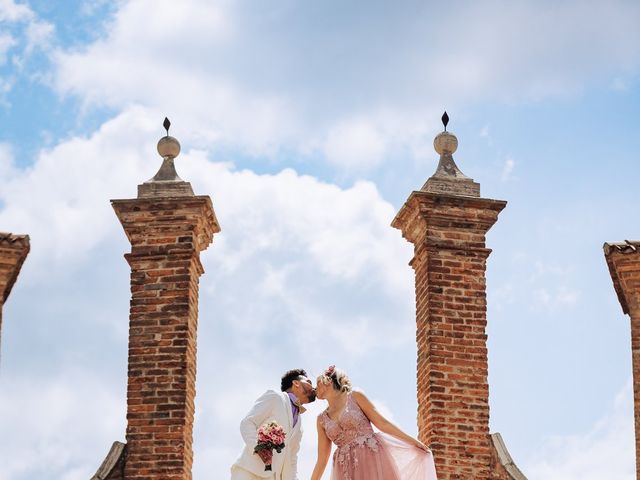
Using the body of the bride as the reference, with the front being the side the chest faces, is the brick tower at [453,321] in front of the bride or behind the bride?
behind

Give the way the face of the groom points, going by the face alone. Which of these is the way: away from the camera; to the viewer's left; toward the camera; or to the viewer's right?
to the viewer's right

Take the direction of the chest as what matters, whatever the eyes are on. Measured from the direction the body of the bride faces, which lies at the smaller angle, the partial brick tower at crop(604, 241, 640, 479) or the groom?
the groom

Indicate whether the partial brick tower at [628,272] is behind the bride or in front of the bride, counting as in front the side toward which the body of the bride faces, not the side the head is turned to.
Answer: behind

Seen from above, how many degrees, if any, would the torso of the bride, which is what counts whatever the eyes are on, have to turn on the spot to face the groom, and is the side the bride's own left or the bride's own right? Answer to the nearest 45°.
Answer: approximately 45° to the bride's own right

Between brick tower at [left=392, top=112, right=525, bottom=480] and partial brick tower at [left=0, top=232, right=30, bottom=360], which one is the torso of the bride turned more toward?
the partial brick tower

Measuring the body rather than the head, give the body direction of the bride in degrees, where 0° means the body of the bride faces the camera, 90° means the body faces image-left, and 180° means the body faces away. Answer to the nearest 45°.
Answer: approximately 45°

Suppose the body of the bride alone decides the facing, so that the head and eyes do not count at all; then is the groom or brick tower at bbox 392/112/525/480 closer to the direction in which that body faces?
the groom

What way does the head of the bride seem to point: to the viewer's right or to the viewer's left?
to the viewer's left
